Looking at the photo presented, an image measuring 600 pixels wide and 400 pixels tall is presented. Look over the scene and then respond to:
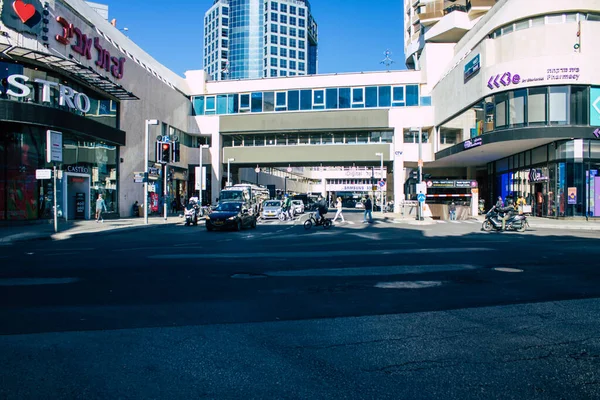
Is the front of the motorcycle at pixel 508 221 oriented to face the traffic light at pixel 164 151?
yes

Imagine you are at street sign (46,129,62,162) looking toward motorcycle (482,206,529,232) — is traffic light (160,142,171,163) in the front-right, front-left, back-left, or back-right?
front-left

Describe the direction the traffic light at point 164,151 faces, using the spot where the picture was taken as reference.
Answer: facing the viewer

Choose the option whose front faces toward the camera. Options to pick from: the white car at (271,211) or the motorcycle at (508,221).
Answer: the white car

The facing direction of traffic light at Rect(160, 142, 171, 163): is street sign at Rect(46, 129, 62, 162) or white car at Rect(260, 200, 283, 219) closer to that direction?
the street sign

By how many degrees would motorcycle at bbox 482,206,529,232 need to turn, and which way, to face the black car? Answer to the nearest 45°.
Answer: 0° — it already faces it

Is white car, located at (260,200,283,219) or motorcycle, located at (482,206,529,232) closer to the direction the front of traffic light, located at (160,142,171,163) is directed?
the motorcycle

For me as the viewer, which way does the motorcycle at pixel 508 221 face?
facing to the left of the viewer

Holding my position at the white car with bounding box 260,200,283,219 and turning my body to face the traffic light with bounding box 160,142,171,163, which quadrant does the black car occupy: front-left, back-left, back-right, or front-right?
front-left

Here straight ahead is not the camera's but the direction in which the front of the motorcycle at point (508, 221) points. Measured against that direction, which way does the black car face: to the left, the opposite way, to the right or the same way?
to the left

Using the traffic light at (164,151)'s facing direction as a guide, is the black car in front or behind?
in front

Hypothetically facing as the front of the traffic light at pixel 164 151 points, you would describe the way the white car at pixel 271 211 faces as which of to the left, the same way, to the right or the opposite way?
the same way

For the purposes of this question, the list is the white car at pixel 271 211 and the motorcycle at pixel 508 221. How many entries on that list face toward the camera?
1

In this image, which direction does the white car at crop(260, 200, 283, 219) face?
toward the camera

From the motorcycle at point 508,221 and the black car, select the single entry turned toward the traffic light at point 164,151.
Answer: the motorcycle

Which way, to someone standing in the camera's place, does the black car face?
facing the viewer and to the left of the viewer

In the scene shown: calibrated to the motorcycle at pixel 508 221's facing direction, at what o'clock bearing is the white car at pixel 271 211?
The white car is roughly at 1 o'clock from the motorcycle.

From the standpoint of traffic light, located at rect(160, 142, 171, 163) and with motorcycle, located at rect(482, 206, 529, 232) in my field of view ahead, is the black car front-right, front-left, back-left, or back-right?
front-right
